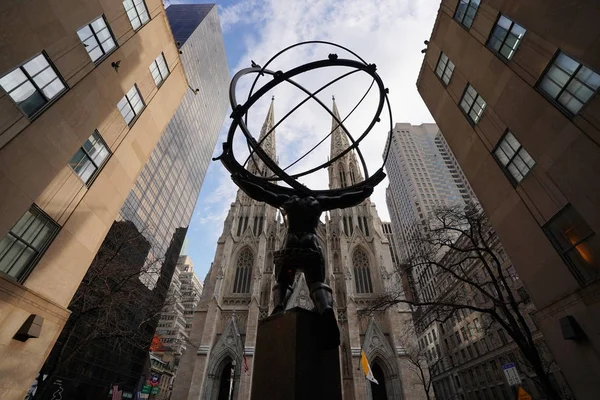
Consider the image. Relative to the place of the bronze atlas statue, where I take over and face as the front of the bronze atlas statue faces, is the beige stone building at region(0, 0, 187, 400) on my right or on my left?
on my left

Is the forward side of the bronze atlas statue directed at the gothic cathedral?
yes

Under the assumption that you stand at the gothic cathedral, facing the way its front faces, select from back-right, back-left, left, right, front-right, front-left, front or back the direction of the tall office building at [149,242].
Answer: right

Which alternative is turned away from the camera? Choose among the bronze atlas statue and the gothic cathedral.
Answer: the bronze atlas statue

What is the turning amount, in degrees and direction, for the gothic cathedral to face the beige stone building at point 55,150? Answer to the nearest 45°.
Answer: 0° — it already faces it

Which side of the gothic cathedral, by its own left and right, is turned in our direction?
front

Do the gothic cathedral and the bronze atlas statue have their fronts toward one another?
yes

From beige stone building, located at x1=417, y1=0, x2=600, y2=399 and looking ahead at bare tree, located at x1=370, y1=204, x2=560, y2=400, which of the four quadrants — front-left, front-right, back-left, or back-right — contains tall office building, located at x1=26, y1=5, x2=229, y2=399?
front-left

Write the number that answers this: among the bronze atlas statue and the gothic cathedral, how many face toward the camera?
1

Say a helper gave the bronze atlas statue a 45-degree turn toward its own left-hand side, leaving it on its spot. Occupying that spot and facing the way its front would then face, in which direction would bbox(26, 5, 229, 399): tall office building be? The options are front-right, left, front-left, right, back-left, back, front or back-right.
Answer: front

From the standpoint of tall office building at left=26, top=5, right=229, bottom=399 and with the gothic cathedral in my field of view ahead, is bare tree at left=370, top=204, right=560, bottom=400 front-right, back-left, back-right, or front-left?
front-right

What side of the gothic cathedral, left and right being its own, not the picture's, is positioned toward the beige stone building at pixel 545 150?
front

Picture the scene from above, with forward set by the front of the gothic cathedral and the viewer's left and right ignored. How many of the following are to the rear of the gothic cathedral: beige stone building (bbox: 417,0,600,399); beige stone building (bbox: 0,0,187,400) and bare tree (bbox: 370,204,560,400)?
0

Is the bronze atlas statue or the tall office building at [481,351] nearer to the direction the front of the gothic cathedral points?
the bronze atlas statue

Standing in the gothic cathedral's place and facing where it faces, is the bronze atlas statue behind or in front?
in front

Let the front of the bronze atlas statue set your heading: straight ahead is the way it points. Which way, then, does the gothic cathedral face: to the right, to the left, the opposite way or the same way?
the opposite way

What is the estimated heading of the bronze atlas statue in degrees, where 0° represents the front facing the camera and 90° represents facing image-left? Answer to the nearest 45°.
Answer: approximately 180°

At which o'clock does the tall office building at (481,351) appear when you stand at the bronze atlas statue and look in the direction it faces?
The tall office building is roughly at 1 o'clock from the bronze atlas statue.

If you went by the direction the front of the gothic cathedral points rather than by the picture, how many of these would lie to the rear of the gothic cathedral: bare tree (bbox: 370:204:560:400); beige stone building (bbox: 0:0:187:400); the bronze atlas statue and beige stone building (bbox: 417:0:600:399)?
0
